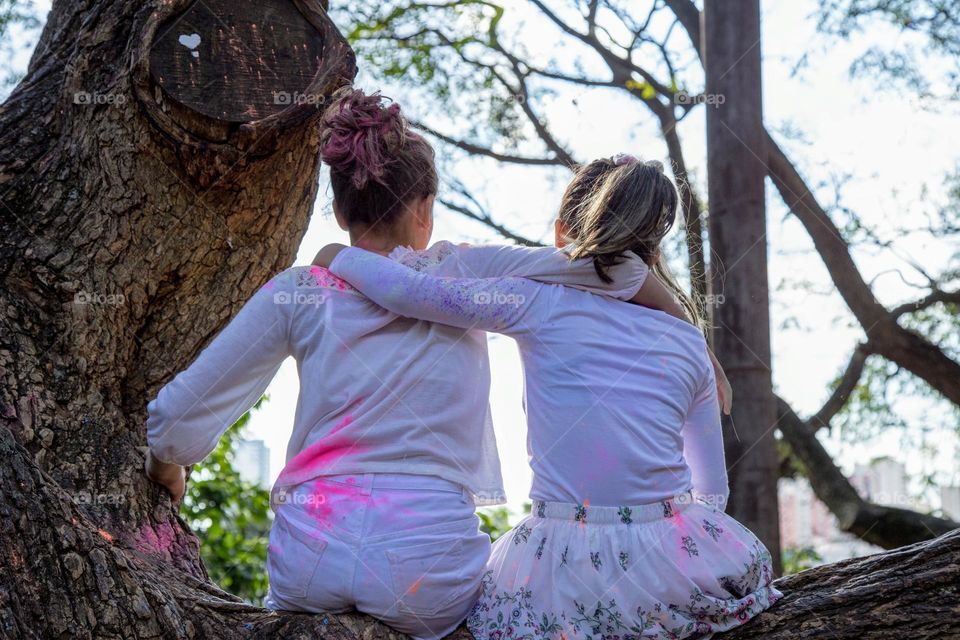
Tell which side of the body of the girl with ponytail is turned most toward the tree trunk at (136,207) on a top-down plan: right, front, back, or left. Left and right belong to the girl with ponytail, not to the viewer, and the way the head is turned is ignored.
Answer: left

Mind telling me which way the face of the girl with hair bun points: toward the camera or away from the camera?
away from the camera

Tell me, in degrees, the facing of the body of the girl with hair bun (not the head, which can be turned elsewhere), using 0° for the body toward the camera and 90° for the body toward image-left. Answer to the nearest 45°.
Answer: approximately 180°

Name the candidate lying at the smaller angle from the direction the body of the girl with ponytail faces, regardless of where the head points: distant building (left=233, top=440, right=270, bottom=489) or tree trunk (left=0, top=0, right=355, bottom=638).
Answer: the distant building

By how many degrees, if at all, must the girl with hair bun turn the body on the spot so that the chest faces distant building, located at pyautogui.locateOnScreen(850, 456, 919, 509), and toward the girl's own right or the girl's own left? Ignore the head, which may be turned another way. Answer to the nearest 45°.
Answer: approximately 45° to the girl's own right

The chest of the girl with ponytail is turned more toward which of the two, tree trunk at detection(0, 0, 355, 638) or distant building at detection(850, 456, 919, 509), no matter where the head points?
the distant building

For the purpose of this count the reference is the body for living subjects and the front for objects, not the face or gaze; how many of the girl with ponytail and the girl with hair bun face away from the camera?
2

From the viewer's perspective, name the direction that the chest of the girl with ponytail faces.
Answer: away from the camera
